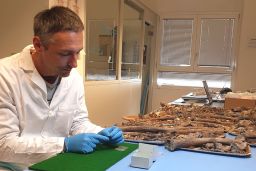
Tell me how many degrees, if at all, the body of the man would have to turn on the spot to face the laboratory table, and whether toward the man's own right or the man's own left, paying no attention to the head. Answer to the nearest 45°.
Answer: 0° — they already face it

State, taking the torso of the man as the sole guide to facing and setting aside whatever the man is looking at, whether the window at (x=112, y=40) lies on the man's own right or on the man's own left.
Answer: on the man's own left

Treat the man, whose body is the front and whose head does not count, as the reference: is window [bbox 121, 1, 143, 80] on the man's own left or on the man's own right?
on the man's own left

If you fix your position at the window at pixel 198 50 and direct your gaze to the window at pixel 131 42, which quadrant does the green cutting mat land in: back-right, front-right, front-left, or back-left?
front-left

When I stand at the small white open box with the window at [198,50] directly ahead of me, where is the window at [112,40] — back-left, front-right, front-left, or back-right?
front-left

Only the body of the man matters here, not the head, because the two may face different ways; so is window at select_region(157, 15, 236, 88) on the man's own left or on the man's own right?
on the man's own left

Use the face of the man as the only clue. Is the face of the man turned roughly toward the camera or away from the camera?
toward the camera

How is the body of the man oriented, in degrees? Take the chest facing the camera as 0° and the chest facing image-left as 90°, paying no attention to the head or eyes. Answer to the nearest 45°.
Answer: approximately 315°
